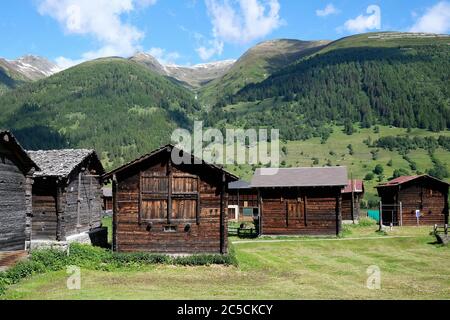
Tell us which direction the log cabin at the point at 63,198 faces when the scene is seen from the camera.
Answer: facing the viewer and to the right of the viewer

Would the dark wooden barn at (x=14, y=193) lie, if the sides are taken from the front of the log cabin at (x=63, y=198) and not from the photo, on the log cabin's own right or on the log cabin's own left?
on the log cabin's own right

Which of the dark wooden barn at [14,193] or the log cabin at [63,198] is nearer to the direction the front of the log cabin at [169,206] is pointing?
the dark wooden barn

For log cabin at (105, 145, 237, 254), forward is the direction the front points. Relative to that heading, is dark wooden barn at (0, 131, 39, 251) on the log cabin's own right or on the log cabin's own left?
on the log cabin's own right

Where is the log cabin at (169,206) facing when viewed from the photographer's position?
facing the viewer

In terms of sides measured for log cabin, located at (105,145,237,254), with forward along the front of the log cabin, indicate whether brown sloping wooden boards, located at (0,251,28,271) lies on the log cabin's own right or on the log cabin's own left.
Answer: on the log cabin's own right

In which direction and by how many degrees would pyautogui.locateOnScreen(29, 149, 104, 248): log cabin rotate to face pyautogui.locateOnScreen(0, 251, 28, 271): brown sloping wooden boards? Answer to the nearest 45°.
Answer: approximately 45° to its right

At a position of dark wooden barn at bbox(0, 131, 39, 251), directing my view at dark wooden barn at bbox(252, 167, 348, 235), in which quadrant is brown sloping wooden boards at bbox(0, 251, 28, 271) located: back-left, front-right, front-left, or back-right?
back-right

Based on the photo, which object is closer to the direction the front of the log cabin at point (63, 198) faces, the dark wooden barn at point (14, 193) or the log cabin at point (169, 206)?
the log cabin

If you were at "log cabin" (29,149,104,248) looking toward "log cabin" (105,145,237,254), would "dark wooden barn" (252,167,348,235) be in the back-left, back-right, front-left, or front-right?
front-left

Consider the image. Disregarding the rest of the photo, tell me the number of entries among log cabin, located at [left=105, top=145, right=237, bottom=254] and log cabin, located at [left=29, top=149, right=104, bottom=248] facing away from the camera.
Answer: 0

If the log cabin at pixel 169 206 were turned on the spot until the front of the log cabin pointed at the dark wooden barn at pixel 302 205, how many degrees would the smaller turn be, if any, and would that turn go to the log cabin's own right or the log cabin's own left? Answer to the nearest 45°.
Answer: approximately 135° to the log cabin's own left
